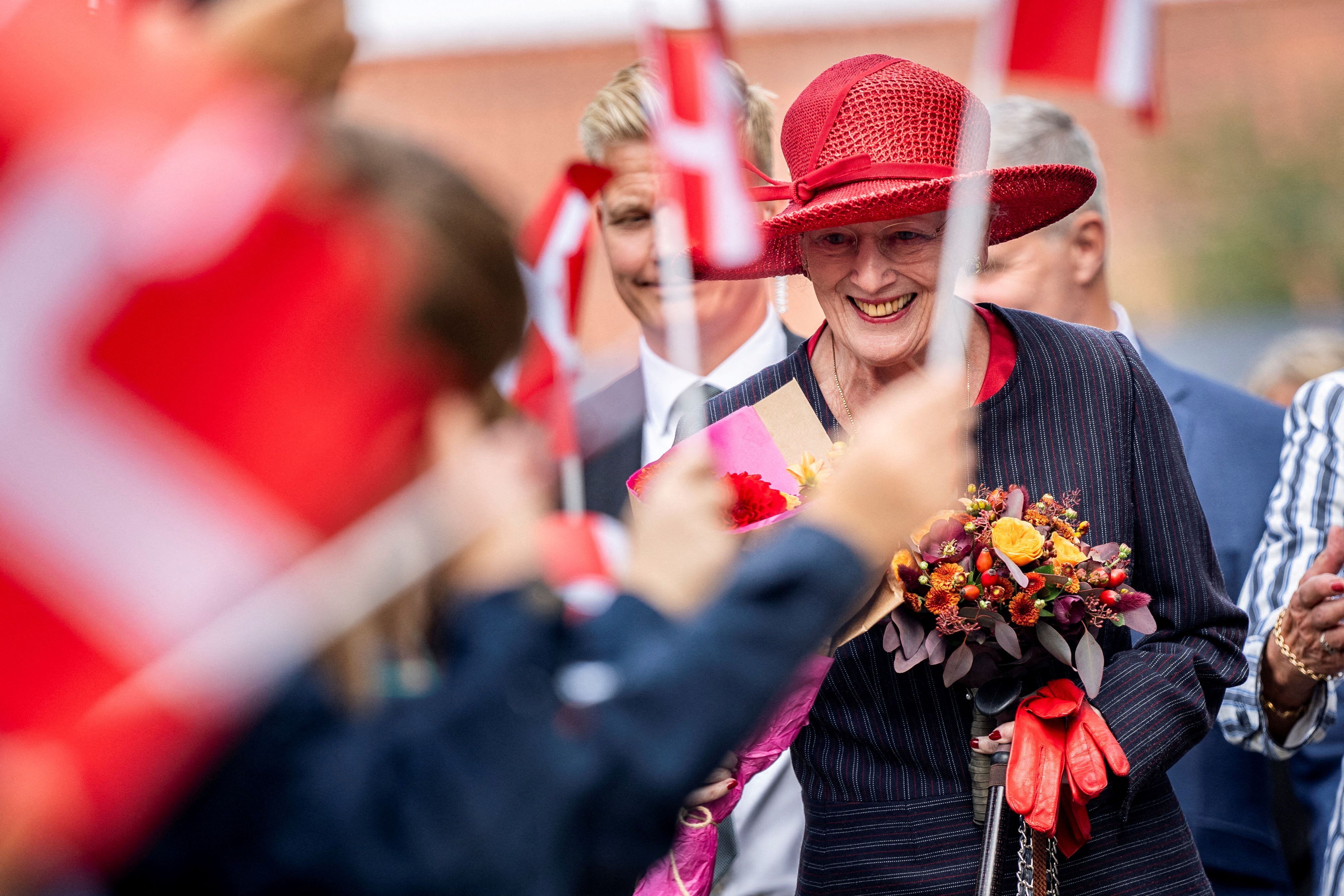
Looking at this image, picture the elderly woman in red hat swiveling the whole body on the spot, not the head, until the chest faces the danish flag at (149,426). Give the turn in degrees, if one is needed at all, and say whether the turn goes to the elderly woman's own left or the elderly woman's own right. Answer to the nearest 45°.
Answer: approximately 45° to the elderly woman's own right

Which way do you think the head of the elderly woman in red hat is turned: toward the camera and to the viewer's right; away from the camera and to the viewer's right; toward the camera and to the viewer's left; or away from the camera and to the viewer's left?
toward the camera and to the viewer's left

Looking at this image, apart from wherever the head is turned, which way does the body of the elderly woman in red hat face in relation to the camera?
toward the camera
